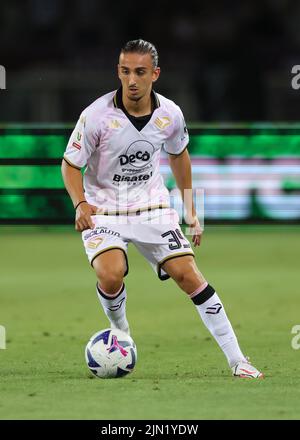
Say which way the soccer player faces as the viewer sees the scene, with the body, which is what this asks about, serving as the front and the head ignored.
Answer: toward the camera
